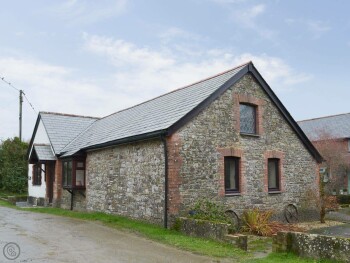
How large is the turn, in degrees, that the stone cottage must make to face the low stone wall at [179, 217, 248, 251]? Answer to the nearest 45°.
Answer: approximately 45° to its left

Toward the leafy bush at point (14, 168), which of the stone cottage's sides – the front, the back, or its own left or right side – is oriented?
right

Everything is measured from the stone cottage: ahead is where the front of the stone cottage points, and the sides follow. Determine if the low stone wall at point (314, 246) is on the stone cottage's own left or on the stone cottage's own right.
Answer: on the stone cottage's own left

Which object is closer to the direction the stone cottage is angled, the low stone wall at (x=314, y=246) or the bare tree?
the low stone wall

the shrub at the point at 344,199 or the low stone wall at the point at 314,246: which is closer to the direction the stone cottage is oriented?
the low stone wall

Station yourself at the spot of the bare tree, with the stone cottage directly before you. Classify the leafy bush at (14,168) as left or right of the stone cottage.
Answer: right

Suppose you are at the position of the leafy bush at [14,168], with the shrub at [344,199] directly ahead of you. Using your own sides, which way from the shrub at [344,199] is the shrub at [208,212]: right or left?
right

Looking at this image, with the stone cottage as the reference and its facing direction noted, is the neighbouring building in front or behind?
behind
